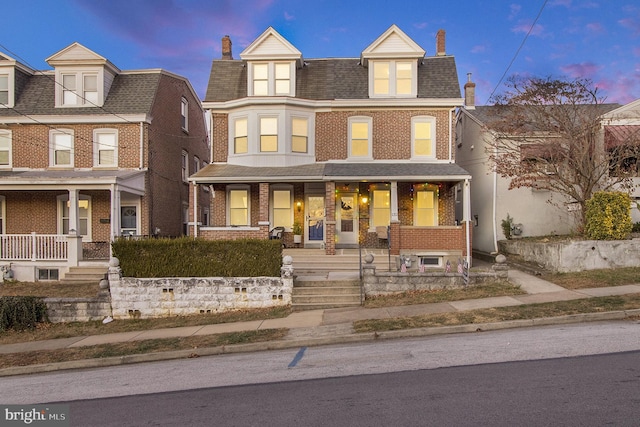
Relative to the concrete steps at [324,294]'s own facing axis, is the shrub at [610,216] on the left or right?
on its left

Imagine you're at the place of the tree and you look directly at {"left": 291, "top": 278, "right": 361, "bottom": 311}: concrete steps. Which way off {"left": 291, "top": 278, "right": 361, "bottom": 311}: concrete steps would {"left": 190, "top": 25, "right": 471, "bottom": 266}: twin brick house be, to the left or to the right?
right

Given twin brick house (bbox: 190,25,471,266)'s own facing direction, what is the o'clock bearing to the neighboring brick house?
The neighboring brick house is roughly at 3 o'clock from the twin brick house.

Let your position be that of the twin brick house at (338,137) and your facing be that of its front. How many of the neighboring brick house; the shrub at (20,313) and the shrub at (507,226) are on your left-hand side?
1

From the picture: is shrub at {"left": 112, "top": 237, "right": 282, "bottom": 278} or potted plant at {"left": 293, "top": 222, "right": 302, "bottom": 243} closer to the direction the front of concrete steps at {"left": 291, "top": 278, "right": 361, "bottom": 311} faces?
the shrub

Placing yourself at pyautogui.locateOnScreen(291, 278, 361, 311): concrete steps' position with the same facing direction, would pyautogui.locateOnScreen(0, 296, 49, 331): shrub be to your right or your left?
on your right

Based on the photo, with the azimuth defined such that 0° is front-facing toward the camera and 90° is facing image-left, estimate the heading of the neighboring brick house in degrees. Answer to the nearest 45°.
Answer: approximately 0°

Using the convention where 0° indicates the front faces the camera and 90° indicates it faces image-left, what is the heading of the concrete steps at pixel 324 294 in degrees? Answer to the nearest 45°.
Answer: approximately 0°

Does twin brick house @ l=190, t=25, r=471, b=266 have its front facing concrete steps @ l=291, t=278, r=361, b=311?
yes
